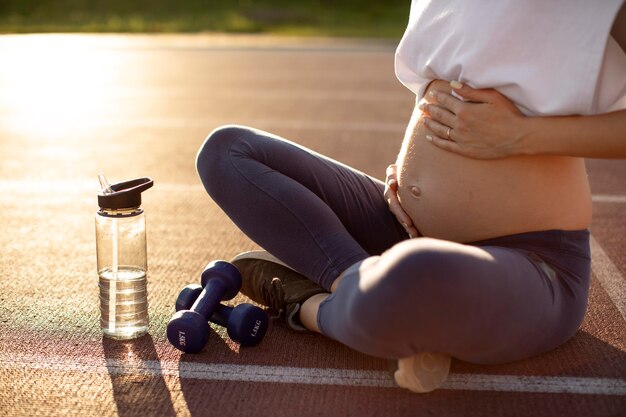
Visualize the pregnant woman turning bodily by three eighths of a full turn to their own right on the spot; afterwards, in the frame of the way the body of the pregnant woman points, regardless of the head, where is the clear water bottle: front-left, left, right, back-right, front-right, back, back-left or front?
left

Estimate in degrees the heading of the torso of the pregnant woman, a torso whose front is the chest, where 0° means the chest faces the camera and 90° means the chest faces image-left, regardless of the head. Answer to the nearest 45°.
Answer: approximately 45°
